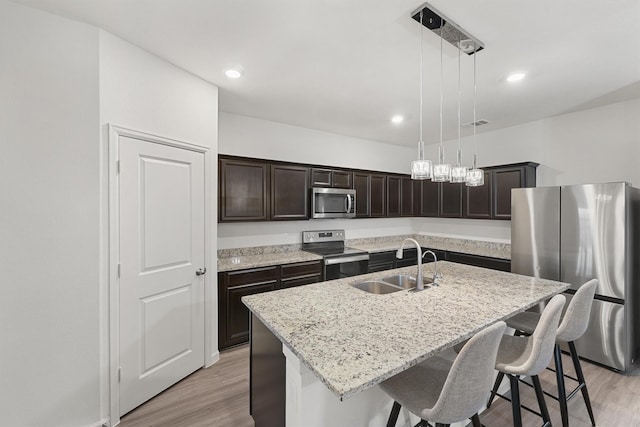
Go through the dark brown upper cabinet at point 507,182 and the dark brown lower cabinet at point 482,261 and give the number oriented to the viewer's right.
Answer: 0

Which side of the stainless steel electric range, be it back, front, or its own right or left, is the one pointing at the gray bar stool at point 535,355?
front

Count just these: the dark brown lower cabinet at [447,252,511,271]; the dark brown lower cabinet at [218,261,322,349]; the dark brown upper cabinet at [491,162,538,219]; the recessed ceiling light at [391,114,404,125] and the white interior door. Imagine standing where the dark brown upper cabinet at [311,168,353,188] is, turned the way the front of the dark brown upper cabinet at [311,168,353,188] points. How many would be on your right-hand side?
2

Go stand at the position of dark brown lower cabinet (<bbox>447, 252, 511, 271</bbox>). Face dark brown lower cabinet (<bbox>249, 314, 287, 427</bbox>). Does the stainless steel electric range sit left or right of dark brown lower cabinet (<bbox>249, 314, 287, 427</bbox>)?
right

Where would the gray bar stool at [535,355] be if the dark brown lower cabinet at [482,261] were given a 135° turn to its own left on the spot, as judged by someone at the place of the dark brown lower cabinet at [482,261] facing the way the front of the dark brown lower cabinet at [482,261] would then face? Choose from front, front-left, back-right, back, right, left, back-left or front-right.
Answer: right

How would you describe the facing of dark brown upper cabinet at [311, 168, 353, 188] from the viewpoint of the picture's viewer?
facing the viewer and to the right of the viewer

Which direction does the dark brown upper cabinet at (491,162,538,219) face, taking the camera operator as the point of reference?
facing the viewer and to the left of the viewer

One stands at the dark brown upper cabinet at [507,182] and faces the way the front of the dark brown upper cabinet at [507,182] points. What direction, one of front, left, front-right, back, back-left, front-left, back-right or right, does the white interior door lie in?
front

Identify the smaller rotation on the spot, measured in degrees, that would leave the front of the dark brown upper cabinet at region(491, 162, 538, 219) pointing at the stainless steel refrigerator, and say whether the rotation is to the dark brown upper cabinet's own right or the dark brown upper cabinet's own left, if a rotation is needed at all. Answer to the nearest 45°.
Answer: approximately 90° to the dark brown upper cabinet's own left
